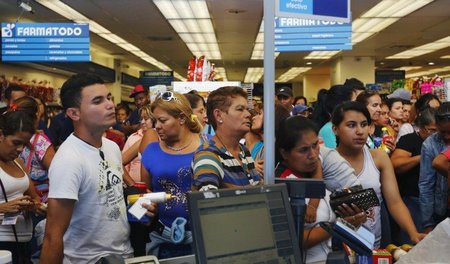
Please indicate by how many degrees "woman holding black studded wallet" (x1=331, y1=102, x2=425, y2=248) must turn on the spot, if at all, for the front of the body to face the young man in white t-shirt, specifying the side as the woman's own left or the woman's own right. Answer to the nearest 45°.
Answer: approximately 45° to the woman's own right

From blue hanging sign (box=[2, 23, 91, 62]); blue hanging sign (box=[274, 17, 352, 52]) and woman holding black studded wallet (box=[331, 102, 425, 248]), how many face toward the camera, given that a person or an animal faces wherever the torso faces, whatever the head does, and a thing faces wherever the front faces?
3

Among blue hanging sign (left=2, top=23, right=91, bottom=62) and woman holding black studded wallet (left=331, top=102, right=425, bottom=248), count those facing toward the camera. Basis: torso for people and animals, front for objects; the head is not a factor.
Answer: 2

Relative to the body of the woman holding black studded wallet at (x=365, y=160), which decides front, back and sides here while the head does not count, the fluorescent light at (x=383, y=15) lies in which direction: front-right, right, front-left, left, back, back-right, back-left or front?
back

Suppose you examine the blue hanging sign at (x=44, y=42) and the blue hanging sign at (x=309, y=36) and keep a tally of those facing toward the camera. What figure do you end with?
2

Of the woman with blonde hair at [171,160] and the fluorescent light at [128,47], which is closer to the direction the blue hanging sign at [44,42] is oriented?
the woman with blonde hair

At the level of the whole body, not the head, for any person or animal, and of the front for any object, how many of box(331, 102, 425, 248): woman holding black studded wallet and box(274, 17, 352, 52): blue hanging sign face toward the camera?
2

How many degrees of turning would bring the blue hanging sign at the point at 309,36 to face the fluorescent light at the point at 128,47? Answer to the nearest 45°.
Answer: approximately 135° to its right

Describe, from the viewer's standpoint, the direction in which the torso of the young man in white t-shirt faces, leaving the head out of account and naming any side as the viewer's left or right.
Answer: facing the viewer and to the right of the viewer

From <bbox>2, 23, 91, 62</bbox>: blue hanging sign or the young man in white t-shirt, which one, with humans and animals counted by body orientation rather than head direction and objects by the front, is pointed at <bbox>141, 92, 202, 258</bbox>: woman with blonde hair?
the blue hanging sign

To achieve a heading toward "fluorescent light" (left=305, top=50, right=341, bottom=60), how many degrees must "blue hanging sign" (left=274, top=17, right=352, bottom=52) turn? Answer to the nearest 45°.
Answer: approximately 180°

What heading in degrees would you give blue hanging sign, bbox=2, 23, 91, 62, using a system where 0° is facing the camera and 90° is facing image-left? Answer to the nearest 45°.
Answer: approximately 0°

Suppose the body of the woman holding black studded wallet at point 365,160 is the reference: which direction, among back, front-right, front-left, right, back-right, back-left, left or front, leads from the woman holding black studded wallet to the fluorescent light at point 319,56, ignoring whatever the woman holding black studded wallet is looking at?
back

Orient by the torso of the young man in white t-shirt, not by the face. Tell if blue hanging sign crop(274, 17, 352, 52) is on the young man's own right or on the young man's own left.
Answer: on the young man's own left
